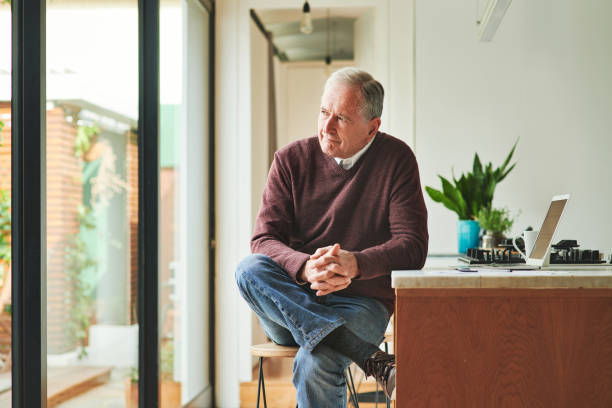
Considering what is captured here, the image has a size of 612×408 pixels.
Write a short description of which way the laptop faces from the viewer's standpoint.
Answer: facing to the left of the viewer

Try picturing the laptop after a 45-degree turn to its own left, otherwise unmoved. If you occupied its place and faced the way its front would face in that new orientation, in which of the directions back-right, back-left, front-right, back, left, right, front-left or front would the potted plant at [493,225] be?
back-right

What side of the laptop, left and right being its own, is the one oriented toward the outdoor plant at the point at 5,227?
front

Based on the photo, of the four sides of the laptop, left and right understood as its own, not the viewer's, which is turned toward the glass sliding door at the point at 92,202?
front

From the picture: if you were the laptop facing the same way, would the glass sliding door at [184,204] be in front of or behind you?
in front

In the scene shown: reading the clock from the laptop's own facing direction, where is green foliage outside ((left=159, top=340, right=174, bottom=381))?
The green foliage outside is roughly at 1 o'clock from the laptop.

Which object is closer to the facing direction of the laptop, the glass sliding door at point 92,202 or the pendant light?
the glass sliding door

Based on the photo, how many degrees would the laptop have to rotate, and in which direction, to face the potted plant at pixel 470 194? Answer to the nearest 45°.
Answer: approximately 90° to its right
